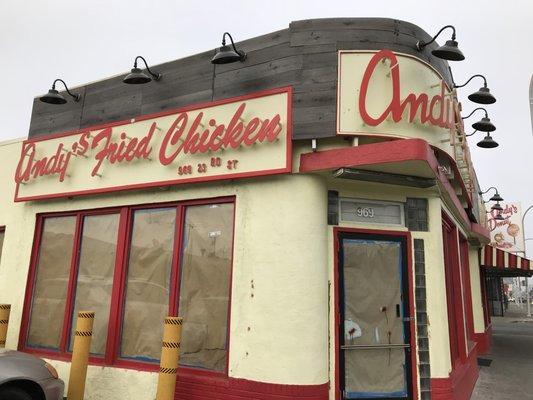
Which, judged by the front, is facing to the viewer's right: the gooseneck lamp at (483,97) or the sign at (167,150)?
the gooseneck lamp

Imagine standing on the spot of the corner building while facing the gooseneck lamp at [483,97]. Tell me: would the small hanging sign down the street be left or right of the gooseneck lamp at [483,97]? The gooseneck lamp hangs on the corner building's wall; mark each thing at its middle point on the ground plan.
left

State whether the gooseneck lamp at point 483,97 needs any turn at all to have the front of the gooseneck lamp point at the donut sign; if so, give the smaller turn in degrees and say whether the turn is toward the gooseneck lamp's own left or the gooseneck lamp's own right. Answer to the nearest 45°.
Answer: approximately 90° to the gooseneck lamp's own left

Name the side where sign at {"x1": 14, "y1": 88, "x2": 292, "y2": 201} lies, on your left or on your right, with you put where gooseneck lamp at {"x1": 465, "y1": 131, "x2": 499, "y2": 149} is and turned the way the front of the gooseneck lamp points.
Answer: on your right

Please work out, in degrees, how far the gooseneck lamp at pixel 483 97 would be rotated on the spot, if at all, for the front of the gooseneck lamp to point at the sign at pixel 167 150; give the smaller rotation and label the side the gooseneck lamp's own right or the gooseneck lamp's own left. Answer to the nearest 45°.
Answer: approximately 135° to the gooseneck lamp's own right

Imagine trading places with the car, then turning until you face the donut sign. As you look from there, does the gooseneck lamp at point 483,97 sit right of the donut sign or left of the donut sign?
right

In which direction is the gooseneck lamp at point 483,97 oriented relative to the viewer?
to the viewer's right

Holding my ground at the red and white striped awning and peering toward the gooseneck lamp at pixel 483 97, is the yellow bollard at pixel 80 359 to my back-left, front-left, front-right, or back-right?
front-right

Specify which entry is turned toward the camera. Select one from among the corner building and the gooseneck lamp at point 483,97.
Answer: the corner building

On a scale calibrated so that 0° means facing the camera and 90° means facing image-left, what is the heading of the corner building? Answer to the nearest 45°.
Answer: approximately 0°

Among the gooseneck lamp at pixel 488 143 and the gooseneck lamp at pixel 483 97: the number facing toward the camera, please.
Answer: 0

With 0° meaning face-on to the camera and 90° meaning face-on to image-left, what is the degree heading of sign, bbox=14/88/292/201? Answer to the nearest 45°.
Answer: approximately 45°

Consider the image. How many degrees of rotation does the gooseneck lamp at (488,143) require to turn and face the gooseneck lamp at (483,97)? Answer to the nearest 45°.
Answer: approximately 90° to its right

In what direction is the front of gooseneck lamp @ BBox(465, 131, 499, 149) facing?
to the viewer's right
